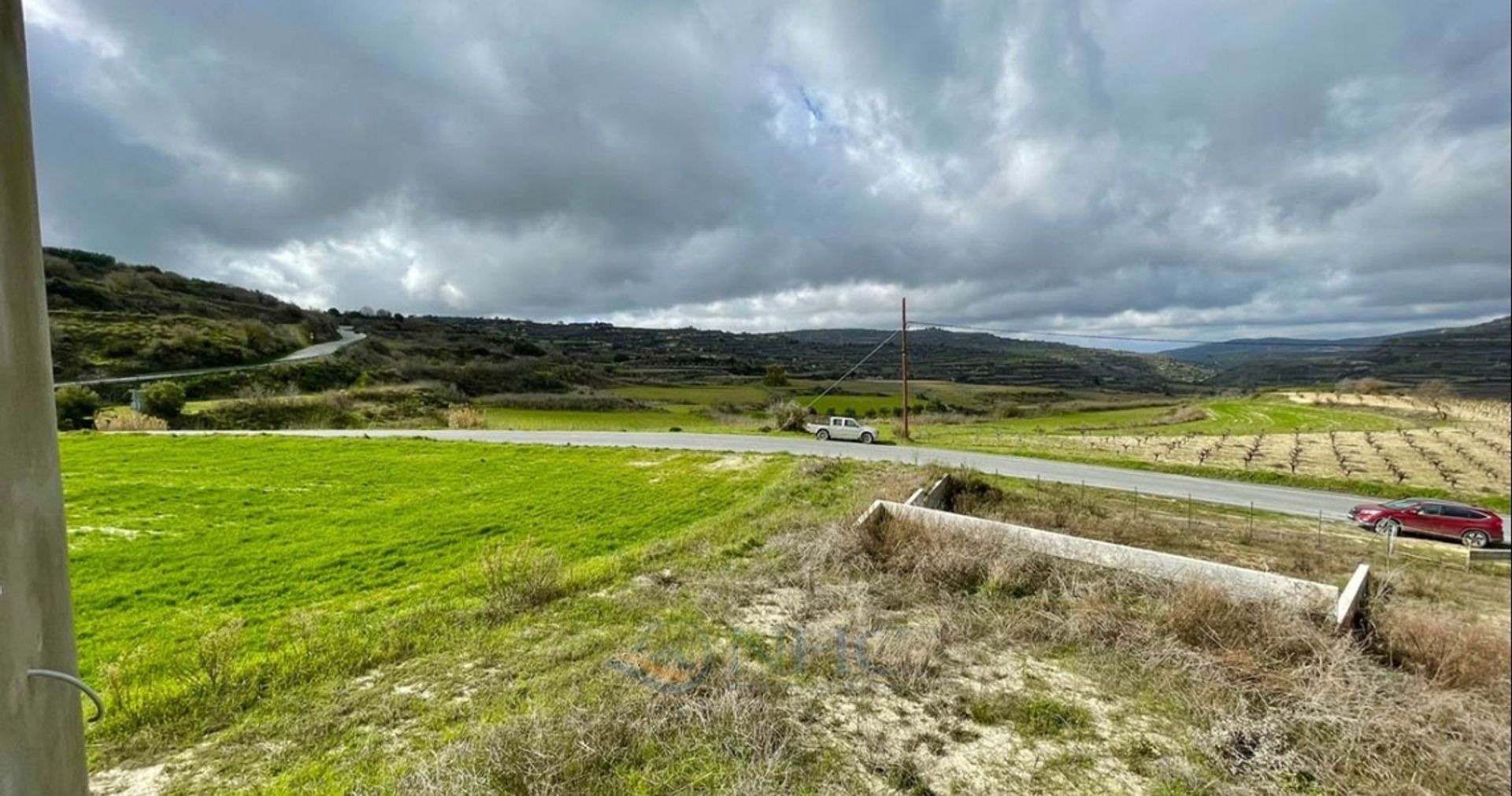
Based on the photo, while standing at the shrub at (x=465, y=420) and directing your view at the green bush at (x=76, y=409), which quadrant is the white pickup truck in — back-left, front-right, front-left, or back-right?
back-left
